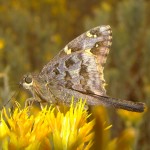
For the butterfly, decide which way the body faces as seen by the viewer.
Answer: to the viewer's left
